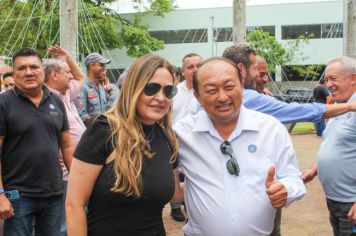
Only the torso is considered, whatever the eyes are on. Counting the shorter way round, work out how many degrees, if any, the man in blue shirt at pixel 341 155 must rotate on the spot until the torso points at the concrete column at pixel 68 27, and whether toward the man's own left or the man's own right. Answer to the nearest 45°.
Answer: approximately 90° to the man's own right

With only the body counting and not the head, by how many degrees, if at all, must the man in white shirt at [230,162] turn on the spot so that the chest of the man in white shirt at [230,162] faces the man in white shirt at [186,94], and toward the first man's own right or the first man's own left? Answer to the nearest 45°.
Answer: approximately 180°

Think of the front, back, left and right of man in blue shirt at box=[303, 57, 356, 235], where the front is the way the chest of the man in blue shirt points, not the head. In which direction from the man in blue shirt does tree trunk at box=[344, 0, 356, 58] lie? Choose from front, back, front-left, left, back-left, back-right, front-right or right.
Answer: back-right

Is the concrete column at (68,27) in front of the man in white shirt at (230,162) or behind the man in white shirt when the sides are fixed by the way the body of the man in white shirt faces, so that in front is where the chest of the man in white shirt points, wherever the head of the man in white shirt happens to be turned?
behind

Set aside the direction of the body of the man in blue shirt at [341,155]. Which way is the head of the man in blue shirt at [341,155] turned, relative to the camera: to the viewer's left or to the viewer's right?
to the viewer's left

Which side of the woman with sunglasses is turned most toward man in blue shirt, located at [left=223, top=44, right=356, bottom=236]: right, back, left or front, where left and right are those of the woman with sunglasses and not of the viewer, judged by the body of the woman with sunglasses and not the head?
left

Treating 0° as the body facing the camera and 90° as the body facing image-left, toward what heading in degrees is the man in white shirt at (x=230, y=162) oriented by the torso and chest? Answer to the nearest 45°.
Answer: approximately 0°
